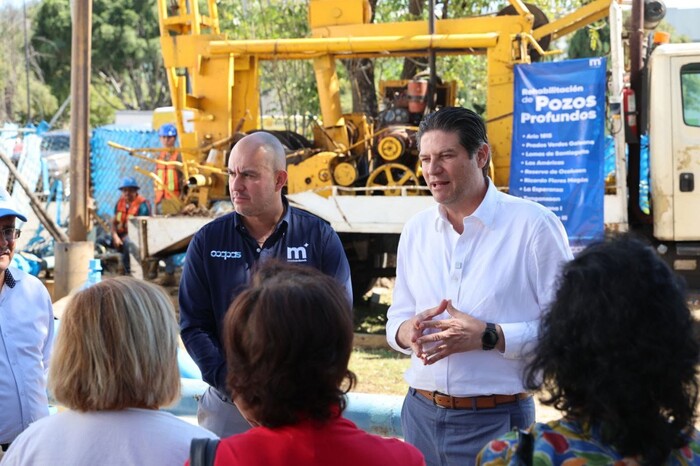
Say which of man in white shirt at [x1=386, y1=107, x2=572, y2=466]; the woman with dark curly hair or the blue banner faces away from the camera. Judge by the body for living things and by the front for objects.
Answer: the woman with dark curly hair

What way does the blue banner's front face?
toward the camera

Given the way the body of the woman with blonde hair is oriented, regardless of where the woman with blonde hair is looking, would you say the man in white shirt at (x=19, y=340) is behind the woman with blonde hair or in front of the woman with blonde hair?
in front

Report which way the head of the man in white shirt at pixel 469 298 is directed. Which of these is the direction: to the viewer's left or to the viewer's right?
to the viewer's left

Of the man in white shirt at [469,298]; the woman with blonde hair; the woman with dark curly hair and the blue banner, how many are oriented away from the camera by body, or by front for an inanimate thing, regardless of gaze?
2

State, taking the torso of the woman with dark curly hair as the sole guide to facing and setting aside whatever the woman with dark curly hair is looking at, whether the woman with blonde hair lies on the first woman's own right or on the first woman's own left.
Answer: on the first woman's own left

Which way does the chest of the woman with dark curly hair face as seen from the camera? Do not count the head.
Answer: away from the camera

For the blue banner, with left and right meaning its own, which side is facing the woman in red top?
front

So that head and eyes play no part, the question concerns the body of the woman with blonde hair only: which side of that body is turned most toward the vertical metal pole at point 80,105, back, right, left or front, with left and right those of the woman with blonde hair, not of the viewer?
front

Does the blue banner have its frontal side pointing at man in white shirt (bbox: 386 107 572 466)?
yes

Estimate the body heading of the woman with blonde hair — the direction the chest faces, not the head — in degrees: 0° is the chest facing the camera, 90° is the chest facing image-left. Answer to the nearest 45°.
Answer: approximately 180°

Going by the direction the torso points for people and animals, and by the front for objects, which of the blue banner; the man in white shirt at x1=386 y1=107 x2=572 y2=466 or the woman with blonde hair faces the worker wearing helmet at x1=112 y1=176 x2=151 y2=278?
the woman with blonde hair

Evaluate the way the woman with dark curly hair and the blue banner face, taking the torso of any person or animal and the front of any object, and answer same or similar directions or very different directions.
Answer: very different directions

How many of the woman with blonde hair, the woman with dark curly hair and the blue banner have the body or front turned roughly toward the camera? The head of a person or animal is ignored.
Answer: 1

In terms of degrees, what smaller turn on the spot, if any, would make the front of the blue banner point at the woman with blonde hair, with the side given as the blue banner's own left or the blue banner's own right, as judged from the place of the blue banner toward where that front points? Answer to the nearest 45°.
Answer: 0° — it already faces them
